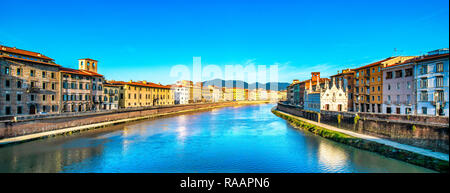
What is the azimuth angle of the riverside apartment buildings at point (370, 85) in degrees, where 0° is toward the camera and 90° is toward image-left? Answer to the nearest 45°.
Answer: approximately 45°

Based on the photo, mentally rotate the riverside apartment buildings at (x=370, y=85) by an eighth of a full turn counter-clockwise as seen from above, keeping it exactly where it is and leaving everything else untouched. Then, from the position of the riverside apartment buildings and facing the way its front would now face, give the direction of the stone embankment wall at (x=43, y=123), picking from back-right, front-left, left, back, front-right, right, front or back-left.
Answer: front-right

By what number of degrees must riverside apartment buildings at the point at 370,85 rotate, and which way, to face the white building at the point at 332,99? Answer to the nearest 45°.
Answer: approximately 45° to its right

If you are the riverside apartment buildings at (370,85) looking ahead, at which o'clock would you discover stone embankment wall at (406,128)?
The stone embankment wall is roughly at 10 o'clock from the riverside apartment buildings.
